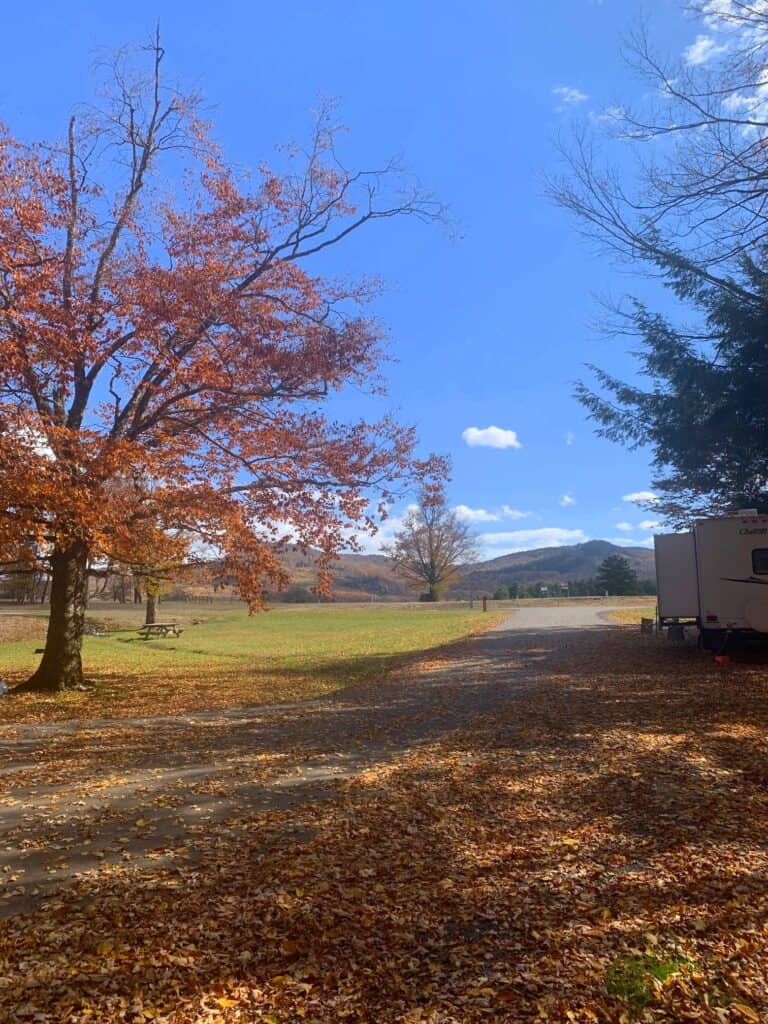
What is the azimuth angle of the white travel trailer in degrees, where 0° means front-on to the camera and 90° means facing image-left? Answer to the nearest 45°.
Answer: approximately 180°

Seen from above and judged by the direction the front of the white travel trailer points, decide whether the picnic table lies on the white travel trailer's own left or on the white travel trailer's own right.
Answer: on the white travel trailer's own left
